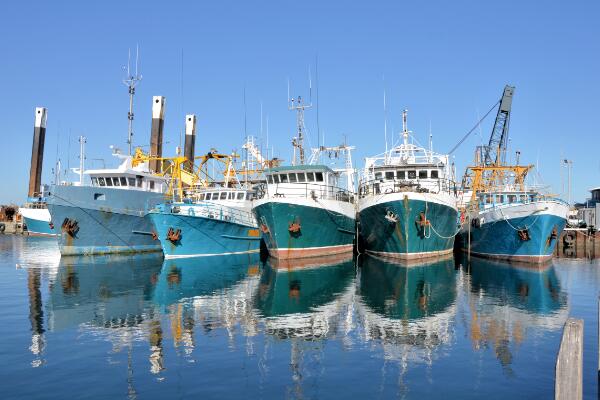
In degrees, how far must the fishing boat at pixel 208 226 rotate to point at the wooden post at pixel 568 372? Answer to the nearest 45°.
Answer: approximately 45° to its left

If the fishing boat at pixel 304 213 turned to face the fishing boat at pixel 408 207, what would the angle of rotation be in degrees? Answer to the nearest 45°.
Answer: approximately 135° to its left

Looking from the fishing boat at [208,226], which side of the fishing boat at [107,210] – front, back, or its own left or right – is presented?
left

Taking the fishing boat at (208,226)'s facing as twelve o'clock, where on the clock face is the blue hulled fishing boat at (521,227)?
The blue hulled fishing boat is roughly at 8 o'clock from the fishing boat.

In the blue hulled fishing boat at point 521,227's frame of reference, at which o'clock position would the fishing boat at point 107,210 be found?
The fishing boat is roughly at 4 o'clock from the blue hulled fishing boat.

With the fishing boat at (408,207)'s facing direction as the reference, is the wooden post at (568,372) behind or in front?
in front

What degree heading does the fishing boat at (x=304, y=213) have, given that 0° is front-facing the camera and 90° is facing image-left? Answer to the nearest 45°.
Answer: approximately 45°

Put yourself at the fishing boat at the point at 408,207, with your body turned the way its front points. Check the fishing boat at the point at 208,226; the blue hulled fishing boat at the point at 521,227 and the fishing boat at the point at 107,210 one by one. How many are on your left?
1

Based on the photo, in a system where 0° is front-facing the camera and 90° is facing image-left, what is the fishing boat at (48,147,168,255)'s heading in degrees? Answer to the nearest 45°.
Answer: approximately 45°

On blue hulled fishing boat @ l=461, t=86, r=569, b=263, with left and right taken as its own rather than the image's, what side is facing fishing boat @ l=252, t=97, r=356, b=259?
right

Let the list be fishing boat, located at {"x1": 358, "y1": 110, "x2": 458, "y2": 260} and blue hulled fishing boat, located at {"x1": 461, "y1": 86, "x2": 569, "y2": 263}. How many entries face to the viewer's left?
0

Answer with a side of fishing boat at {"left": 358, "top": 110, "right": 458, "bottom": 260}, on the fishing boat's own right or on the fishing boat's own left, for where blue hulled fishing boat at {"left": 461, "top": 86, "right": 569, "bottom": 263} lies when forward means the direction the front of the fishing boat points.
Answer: on the fishing boat's own left

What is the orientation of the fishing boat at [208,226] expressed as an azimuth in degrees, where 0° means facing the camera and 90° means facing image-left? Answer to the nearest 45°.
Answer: approximately 45°
